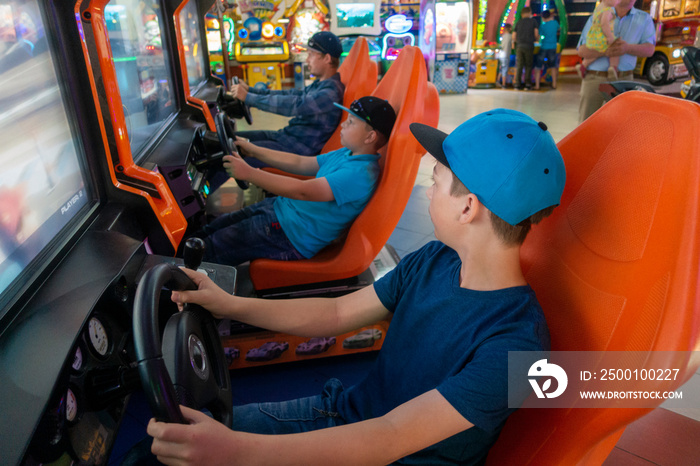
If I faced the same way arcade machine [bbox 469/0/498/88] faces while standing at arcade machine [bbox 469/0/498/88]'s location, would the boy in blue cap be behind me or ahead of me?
ahead

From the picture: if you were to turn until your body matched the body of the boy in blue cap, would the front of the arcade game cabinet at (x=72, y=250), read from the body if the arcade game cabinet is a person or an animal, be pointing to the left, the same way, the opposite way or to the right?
the opposite way

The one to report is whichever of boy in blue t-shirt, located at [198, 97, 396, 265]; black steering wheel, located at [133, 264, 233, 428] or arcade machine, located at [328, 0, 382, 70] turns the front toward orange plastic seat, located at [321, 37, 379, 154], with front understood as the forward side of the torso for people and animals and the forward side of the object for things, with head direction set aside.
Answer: the arcade machine

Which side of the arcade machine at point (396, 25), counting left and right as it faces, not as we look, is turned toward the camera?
front

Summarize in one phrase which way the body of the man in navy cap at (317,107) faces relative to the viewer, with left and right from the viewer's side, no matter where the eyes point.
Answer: facing to the left of the viewer

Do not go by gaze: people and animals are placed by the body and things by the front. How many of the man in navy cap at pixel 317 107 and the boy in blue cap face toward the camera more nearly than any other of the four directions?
0

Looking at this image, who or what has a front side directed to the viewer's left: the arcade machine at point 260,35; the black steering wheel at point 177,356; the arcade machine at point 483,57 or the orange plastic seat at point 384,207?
the orange plastic seat

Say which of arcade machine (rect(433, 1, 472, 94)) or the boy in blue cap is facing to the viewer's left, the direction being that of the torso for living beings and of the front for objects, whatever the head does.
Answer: the boy in blue cap

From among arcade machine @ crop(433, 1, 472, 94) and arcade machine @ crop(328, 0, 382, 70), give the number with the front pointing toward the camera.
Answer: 2

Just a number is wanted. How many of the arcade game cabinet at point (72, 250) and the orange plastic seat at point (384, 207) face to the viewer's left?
1

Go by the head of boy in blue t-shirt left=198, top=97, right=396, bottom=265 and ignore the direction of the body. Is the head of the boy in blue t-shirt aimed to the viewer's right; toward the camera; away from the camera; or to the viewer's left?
to the viewer's left

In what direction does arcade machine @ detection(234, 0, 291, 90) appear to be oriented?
toward the camera

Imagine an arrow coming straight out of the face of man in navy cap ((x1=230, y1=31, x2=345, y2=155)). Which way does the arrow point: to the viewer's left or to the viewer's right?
to the viewer's left

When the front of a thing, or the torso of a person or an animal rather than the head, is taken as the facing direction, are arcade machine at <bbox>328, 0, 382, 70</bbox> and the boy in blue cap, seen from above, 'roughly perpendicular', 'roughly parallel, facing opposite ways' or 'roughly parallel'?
roughly perpendicular

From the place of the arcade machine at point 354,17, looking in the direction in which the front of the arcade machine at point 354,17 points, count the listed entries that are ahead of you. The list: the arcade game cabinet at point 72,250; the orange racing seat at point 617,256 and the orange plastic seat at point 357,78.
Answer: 3

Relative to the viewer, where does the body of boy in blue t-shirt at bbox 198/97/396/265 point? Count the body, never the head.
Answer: to the viewer's left

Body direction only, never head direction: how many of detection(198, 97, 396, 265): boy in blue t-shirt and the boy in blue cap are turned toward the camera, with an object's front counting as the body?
0

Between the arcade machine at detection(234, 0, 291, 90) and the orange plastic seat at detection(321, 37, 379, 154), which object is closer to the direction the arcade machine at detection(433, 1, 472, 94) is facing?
the orange plastic seat
